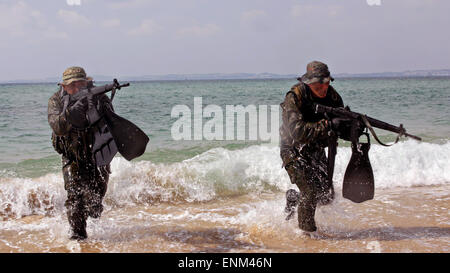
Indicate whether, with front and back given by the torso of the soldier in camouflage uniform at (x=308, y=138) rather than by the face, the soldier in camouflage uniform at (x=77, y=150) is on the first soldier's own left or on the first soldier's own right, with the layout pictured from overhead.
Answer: on the first soldier's own right

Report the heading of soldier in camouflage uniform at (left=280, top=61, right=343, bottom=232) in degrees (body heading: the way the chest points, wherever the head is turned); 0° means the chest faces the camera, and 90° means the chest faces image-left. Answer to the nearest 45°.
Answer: approximately 315°

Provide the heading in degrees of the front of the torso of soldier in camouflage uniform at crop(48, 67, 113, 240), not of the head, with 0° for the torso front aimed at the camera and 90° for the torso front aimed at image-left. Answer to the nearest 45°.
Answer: approximately 315°

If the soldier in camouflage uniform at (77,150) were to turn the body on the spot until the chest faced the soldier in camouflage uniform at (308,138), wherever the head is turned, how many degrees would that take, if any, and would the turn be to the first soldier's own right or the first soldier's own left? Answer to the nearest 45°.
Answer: approximately 45° to the first soldier's own left
